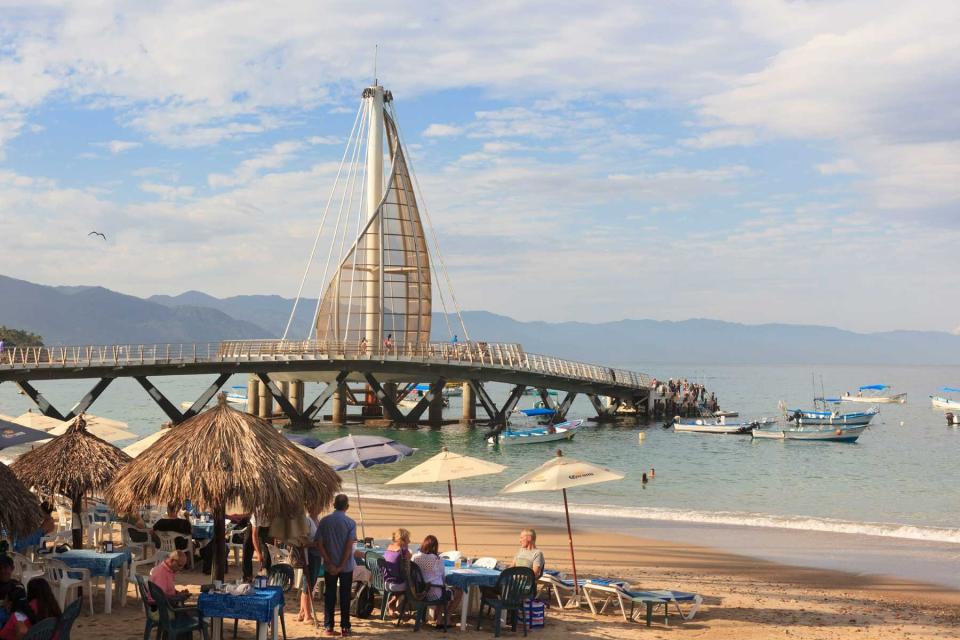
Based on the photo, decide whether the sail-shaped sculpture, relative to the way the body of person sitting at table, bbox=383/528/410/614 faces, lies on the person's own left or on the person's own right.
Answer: on the person's own left

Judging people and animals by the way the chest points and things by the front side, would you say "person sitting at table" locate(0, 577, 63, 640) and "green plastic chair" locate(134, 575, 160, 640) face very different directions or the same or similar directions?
very different directions

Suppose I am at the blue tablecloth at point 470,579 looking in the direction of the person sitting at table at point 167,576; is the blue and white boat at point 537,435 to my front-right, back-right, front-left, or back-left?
back-right

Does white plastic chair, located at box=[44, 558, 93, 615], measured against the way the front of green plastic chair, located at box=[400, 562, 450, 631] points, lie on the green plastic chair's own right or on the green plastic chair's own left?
on the green plastic chair's own left

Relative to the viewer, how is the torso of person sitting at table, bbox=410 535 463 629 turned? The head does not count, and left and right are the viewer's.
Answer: facing away from the viewer and to the right of the viewer

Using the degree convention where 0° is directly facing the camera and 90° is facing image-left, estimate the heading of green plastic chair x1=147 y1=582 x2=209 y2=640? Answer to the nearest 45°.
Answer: approximately 270°

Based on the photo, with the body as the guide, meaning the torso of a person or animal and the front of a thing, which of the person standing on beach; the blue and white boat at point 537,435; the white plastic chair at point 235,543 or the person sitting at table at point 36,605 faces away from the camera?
the person standing on beach

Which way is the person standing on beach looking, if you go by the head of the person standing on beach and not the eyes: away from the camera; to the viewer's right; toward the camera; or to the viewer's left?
away from the camera

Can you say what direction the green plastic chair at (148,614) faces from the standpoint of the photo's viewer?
facing to the right of the viewer
